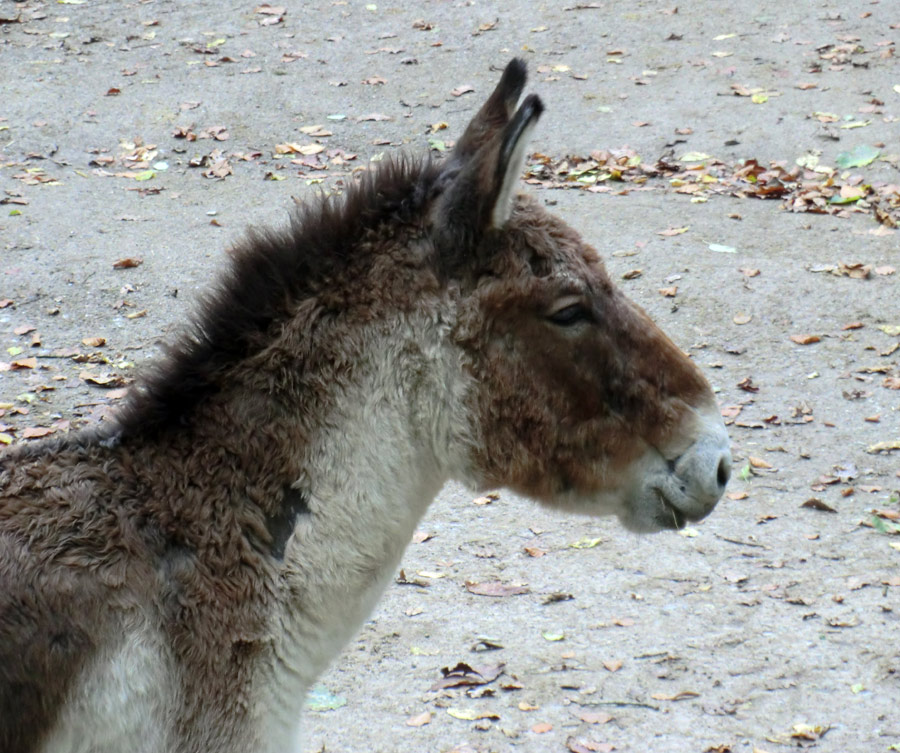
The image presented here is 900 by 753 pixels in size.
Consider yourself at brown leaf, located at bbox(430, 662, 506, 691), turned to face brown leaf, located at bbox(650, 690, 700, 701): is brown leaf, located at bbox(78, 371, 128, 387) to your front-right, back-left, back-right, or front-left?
back-left

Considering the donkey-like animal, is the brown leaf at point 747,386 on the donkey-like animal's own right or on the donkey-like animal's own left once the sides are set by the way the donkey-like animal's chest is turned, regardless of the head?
on the donkey-like animal's own left

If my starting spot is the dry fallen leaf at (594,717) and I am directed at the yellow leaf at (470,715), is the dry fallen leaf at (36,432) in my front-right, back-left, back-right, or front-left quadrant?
front-right

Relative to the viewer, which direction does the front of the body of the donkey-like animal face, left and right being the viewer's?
facing to the right of the viewer

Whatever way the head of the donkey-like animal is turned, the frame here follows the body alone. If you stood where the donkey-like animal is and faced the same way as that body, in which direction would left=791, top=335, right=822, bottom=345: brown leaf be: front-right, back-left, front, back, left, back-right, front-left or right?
front-left

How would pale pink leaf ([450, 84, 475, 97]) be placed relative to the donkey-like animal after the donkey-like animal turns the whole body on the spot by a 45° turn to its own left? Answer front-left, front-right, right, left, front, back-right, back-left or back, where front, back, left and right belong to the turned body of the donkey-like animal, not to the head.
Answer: front-left

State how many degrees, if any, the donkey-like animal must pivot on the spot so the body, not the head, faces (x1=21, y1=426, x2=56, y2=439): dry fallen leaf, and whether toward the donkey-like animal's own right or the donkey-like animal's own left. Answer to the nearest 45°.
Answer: approximately 135° to the donkey-like animal's own left
